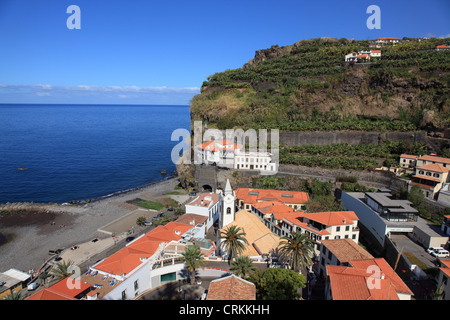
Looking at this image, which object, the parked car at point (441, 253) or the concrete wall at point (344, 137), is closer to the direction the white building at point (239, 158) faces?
the parked car

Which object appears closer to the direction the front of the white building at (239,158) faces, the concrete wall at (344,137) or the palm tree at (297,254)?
the palm tree

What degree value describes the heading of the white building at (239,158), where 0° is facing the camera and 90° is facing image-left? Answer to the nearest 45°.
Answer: approximately 0°

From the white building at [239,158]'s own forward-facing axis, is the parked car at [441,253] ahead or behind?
ahead

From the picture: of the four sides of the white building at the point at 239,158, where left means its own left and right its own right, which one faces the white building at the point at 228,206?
front

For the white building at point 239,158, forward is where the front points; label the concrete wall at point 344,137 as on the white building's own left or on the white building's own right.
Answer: on the white building's own left

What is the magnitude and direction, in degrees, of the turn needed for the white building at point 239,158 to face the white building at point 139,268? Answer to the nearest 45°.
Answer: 0° — it already faces it

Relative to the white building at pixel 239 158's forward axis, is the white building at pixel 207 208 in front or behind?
in front
